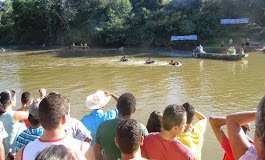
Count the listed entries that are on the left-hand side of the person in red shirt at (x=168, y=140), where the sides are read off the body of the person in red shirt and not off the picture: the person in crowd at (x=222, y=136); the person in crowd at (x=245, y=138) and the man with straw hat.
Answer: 1

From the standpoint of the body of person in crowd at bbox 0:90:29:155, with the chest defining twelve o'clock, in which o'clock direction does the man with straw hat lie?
The man with straw hat is roughly at 2 o'clock from the person in crowd.

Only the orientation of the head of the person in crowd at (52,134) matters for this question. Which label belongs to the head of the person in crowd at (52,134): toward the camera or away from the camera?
away from the camera

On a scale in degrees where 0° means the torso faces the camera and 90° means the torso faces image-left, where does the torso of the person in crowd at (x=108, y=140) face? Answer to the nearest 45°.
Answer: approximately 180°

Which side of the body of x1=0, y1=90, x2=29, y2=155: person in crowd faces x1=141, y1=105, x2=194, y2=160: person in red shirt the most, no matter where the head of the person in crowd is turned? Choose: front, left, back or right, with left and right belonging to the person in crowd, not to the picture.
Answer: right

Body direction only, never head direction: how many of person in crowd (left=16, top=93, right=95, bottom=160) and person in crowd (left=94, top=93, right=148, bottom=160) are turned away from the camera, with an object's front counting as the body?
2

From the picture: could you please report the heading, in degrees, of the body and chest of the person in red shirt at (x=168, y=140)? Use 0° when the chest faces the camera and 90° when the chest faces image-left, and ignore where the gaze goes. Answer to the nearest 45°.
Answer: approximately 225°

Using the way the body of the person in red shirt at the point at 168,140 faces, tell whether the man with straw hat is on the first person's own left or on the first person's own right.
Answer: on the first person's own left

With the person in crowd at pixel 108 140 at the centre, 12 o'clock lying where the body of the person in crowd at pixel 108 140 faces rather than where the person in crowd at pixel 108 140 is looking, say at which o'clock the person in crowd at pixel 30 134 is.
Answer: the person in crowd at pixel 30 134 is roughly at 9 o'clock from the person in crowd at pixel 108 140.

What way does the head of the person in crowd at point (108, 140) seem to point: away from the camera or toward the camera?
away from the camera

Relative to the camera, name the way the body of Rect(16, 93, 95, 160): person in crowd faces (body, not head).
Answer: away from the camera

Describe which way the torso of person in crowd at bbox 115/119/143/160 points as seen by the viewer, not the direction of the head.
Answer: away from the camera

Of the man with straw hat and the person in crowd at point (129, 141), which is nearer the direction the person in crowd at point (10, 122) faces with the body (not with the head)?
the man with straw hat

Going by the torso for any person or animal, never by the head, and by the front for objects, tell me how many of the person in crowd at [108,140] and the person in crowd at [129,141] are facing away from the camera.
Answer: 2

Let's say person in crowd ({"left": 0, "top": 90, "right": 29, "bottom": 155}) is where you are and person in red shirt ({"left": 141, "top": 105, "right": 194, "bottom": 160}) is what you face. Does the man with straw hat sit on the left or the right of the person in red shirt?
left

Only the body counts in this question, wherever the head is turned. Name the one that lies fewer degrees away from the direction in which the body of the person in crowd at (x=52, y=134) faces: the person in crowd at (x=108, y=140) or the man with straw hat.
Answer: the man with straw hat

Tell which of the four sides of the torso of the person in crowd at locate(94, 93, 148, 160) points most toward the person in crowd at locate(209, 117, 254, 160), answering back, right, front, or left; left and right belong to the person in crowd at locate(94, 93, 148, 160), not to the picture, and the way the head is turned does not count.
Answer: right

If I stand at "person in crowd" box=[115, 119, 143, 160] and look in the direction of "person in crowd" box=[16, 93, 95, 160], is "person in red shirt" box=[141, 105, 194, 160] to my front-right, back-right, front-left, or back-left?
back-right
